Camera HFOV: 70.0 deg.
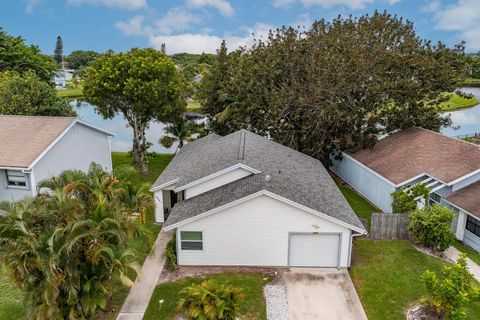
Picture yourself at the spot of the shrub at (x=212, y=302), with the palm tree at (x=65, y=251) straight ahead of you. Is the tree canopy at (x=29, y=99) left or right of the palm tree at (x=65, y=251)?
right

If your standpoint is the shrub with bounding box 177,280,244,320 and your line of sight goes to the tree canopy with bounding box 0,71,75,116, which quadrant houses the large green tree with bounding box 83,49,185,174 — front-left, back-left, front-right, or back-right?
front-right

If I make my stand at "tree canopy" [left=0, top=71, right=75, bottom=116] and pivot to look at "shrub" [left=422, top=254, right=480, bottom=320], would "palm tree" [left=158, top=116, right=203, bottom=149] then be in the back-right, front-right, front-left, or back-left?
front-left

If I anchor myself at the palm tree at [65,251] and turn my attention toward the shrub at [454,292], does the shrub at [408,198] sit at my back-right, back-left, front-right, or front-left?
front-left

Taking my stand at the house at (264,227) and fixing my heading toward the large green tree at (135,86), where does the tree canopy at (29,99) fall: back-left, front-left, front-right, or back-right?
front-left

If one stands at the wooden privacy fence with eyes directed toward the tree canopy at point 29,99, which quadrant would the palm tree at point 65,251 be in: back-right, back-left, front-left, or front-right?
front-left

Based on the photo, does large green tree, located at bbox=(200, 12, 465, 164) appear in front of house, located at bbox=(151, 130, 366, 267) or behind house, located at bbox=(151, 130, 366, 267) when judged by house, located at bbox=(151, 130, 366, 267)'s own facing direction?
behind

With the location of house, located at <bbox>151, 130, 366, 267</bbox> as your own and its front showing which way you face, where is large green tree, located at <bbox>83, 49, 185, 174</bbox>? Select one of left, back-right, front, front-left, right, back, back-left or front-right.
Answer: back-right

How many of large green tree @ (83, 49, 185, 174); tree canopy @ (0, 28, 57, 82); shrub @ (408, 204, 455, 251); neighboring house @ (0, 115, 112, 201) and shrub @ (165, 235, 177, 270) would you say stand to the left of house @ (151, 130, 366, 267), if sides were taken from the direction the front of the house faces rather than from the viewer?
1

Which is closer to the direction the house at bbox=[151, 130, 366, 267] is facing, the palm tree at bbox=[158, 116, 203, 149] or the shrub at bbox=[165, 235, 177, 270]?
the shrub

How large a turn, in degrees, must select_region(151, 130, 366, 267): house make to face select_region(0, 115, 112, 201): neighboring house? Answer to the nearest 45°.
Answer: approximately 90° to its right

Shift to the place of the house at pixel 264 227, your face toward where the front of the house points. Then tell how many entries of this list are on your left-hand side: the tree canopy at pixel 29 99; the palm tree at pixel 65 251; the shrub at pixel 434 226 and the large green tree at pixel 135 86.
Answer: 1

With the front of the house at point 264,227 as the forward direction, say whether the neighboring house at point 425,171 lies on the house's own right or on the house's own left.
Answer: on the house's own left

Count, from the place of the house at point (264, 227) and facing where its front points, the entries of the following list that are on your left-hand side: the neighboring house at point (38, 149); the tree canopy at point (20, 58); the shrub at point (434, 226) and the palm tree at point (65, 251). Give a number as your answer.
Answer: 1

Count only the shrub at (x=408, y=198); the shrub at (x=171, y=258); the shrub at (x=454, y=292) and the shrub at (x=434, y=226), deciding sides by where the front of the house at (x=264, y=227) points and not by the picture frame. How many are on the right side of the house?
1

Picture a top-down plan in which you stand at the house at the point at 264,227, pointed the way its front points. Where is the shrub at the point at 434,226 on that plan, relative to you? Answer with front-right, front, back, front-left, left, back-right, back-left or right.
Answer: left

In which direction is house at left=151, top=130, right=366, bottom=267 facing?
toward the camera

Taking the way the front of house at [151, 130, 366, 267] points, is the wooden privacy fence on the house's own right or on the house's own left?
on the house's own left

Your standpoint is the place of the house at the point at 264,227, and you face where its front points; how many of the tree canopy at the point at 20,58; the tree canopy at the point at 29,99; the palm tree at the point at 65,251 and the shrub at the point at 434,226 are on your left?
1

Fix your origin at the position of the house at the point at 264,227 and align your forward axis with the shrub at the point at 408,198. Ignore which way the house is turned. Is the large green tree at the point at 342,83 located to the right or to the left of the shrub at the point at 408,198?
left
